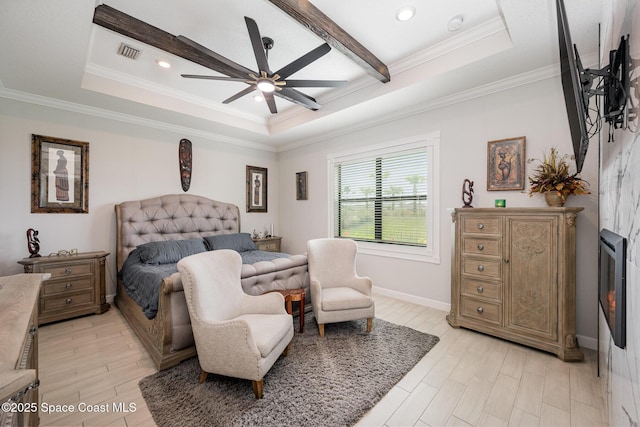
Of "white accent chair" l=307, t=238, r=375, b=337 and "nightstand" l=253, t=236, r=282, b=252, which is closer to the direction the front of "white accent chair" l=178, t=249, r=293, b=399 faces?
the white accent chair

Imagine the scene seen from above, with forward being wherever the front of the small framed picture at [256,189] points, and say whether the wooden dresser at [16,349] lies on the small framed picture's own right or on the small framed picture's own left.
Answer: on the small framed picture's own right

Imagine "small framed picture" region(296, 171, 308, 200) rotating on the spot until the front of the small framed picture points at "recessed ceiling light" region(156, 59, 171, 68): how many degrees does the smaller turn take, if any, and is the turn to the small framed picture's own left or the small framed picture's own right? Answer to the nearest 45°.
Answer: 0° — it already faces it

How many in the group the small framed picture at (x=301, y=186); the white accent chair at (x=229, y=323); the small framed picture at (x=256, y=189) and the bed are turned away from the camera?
0

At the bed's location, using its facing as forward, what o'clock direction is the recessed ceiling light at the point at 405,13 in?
The recessed ceiling light is roughly at 12 o'clock from the bed.

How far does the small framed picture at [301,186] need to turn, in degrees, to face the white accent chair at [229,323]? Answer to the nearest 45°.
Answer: approximately 45° to its left

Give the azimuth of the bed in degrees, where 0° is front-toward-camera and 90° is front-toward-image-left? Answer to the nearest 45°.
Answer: approximately 315°

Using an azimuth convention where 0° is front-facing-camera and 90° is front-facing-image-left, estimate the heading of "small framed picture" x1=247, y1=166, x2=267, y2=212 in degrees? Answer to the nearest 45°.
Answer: approximately 315°

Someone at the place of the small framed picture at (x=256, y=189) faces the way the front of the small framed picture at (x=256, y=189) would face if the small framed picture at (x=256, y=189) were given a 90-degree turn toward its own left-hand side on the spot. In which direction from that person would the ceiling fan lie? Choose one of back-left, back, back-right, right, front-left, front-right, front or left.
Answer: back-right

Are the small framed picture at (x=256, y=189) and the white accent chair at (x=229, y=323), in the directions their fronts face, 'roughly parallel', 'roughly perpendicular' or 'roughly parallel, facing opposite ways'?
roughly parallel

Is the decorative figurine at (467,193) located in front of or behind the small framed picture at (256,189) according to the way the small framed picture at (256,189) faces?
in front

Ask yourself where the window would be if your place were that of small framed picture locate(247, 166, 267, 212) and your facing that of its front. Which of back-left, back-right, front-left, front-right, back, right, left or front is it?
front
